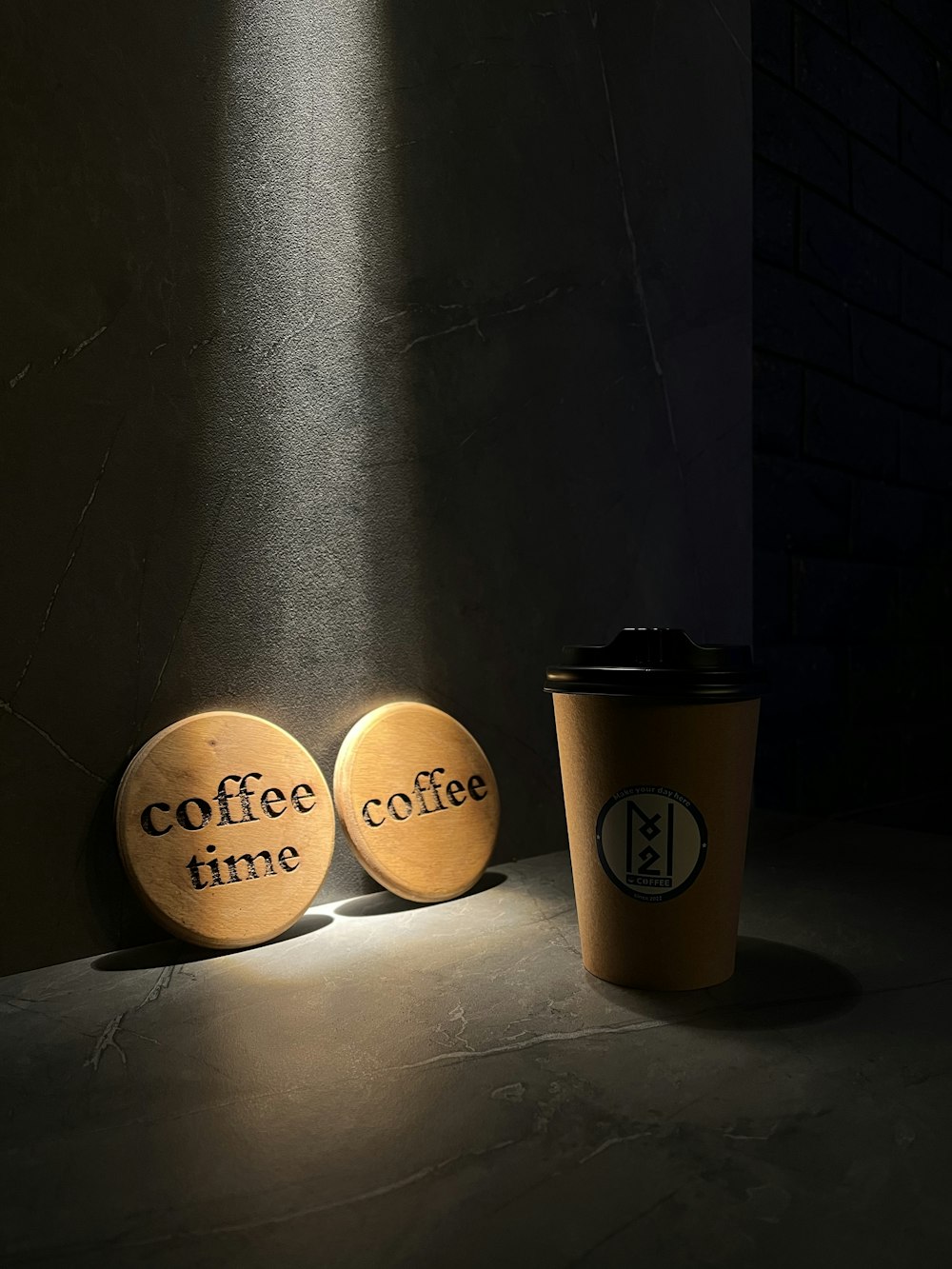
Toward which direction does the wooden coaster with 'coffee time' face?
toward the camera
